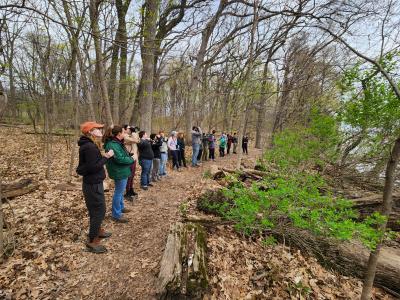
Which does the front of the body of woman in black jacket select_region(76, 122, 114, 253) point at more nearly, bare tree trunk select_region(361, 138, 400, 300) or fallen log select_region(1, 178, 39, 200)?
the bare tree trunk

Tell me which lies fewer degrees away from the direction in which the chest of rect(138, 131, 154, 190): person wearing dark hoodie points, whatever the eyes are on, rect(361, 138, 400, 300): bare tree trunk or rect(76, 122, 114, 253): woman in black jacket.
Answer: the bare tree trunk

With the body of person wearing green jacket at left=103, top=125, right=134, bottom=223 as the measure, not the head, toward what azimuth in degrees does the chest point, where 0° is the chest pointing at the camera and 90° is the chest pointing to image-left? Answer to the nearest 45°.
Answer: approximately 270°

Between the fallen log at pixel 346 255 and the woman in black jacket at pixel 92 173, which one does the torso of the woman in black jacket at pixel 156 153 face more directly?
the fallen log

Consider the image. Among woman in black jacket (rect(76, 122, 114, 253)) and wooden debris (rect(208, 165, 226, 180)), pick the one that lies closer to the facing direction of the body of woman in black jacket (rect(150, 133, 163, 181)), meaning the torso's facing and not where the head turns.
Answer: the wooden debris

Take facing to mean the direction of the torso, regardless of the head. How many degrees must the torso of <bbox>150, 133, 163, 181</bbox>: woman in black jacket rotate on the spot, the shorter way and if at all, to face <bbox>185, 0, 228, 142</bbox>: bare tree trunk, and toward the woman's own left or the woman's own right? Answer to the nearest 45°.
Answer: approximately 90° to the woman's own left

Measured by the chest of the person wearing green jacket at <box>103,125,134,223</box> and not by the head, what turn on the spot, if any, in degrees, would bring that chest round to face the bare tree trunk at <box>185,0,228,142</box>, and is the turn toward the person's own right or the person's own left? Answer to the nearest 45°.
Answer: approximately 45° to the person's own left

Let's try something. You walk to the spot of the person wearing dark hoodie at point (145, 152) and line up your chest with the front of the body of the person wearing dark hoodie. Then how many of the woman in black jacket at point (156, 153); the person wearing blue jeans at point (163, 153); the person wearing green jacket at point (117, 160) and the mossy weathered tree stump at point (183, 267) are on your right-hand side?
2

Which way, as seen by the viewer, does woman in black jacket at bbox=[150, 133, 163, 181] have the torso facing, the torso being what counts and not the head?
to the viewer's right

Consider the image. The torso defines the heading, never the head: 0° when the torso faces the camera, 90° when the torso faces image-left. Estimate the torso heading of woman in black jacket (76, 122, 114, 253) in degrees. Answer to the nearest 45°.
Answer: approximately 270°

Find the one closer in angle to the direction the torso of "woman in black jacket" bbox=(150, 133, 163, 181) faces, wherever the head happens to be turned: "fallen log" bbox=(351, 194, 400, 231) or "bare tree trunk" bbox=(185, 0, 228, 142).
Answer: the fallen log

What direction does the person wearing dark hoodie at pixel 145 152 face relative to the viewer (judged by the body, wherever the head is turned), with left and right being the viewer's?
facing to the right of the viewer
